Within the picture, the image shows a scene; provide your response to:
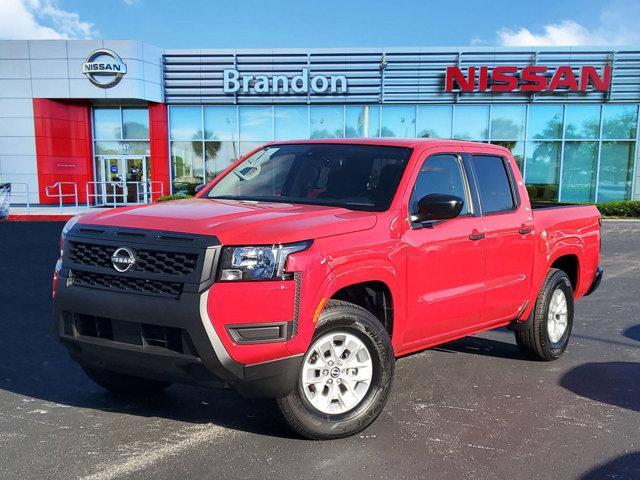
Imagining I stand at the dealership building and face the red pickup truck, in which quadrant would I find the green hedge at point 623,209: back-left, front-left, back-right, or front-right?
front-left

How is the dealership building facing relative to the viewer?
toward the camera

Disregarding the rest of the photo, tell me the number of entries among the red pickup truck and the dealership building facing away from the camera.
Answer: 0

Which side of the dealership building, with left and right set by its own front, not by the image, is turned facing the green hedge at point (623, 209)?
left

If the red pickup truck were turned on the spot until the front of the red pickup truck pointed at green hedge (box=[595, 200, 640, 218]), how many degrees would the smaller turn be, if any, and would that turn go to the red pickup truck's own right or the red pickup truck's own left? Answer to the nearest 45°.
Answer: approximately 180°

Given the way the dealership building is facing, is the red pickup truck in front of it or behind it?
in front

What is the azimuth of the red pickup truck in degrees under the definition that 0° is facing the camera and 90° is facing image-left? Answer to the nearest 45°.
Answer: approximately 45°

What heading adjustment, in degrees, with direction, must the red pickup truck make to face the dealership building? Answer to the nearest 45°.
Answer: approximately 135° to its right

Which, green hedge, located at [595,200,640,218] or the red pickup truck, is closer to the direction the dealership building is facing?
the red pickup truck
